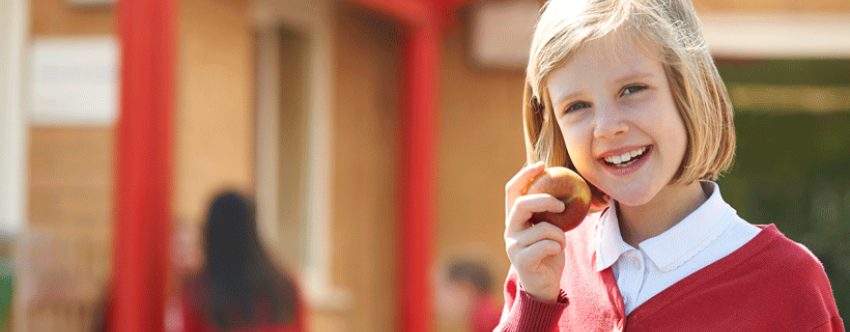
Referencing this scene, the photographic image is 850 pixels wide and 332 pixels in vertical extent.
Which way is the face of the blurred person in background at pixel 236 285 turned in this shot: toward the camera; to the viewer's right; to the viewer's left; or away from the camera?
away from the camera

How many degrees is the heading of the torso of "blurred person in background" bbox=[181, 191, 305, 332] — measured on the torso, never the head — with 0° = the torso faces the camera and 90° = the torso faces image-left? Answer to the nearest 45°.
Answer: approximately 180°

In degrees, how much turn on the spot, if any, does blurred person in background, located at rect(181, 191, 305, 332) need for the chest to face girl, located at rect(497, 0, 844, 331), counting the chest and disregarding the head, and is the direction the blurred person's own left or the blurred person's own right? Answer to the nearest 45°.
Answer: approximately 180°

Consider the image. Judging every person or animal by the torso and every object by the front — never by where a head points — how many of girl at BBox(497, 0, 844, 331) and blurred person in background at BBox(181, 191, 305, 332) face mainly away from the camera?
1

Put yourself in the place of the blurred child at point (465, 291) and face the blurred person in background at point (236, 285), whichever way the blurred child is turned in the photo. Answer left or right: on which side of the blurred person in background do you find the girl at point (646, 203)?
left

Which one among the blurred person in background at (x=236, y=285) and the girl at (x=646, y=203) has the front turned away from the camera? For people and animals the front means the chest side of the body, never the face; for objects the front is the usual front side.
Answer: the blurred person in background

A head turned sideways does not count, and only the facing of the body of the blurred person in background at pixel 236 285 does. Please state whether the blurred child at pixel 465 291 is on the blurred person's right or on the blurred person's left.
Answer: on the blurred person's right

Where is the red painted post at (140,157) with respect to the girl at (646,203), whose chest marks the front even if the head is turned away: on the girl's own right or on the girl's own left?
on the girl's own right

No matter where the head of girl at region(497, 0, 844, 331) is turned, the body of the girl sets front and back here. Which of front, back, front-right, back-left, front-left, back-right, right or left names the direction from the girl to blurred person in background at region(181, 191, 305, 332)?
right
